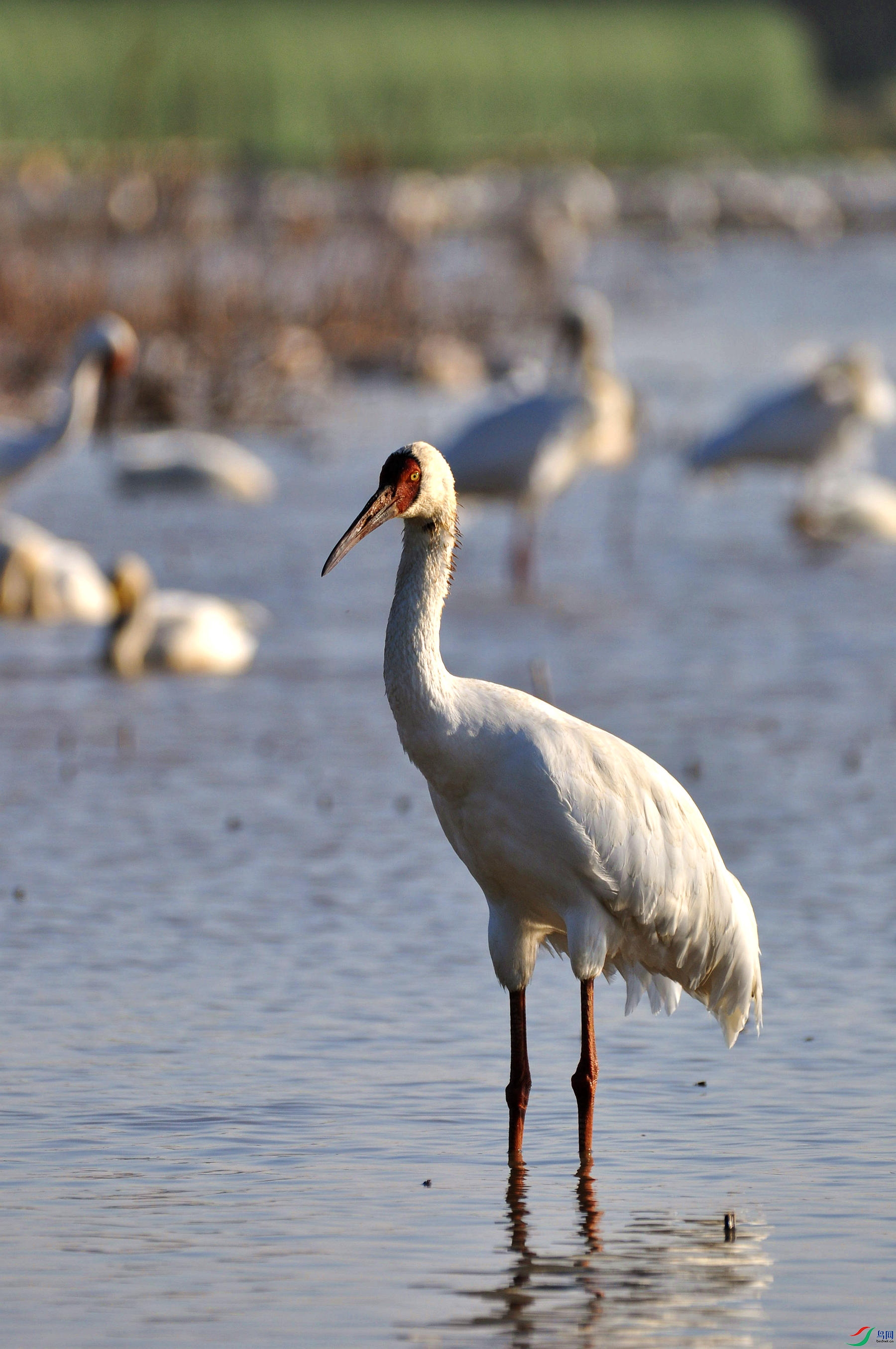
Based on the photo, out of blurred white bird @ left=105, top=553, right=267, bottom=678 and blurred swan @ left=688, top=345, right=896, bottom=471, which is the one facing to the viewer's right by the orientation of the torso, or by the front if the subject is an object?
the blurred swan

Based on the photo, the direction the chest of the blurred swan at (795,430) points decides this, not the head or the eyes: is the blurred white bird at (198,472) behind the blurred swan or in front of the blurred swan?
behind

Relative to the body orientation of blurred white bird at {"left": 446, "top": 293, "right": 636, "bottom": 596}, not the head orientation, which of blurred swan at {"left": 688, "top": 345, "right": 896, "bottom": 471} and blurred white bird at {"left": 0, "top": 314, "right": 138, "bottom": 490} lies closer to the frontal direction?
the blurred swan

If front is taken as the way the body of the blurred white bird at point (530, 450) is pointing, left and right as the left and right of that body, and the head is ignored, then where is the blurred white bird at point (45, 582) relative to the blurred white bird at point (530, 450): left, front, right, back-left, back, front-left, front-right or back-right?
back-right

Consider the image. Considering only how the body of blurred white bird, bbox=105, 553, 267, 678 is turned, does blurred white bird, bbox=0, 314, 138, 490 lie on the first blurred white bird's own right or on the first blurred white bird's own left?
on the first blurred white bird's own right

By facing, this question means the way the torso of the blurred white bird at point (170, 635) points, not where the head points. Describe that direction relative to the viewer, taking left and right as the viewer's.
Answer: facing to the left of the viewer

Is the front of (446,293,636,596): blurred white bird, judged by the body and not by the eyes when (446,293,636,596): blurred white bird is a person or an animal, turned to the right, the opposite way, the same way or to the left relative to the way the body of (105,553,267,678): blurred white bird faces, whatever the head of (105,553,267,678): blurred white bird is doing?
the opposite way

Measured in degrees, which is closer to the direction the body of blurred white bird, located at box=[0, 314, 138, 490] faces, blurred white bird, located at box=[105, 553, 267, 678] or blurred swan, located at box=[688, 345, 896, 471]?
the blurred swan

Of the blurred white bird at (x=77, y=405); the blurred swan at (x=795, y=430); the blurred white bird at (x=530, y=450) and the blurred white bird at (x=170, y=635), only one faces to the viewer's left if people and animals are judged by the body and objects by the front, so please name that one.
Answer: the blurred white bird at (x=170, y=635)

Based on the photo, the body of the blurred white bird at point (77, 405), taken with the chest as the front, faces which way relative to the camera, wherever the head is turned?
to the viewer's right

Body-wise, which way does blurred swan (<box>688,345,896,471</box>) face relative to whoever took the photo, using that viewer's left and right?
facing to the right of the viewer

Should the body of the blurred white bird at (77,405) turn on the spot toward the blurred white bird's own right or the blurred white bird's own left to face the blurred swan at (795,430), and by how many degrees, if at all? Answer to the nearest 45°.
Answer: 0° — it already faces it

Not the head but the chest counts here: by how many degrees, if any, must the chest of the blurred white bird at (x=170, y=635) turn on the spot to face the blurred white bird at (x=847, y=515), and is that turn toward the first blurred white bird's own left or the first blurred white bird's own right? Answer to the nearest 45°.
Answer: approximately 135° to the first blurred white bird's own right

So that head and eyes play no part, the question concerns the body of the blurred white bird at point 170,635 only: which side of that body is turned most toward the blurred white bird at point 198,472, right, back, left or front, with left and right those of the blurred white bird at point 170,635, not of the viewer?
right

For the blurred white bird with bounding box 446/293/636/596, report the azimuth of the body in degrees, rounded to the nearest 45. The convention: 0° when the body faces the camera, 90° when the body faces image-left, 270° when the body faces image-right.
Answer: approximately 270°

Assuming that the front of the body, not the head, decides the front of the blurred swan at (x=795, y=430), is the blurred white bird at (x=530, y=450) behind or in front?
behind

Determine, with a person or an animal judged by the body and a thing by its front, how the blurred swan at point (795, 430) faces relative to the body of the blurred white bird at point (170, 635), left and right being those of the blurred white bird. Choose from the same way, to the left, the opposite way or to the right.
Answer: the opposite way
